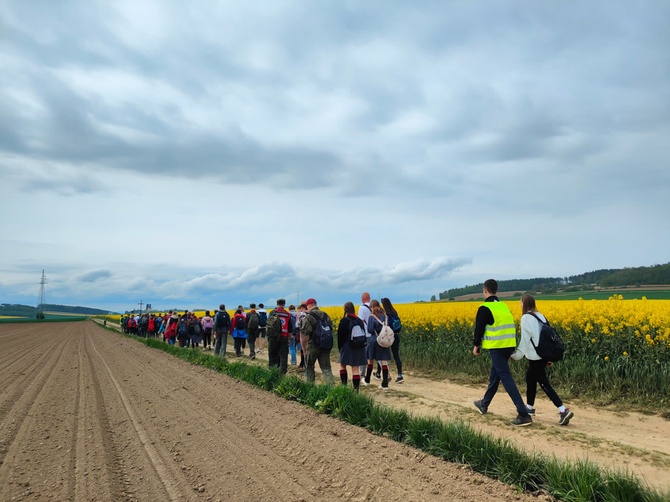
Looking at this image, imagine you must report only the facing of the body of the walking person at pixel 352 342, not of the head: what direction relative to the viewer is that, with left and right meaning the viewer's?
facing away from the viewer and to the left of the viewer

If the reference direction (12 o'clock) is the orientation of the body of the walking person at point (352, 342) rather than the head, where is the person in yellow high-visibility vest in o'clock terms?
The person in yellow high-visibility vest is roughly at 6 o'clock from the walking person.

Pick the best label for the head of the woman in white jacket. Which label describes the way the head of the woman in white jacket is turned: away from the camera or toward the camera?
away from the camera

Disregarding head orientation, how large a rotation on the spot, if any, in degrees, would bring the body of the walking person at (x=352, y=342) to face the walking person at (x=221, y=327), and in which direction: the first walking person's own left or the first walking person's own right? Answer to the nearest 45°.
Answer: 0° — they already face them

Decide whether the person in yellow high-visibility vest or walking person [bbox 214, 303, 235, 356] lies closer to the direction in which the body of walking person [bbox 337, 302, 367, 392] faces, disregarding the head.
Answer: the walking person

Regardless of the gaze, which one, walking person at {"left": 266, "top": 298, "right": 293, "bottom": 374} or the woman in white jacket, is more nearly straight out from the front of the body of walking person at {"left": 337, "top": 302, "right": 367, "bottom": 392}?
the walking person

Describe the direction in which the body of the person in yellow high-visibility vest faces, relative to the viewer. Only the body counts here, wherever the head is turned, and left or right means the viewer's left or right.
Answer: facing away from the viewer and to the left of the viewer

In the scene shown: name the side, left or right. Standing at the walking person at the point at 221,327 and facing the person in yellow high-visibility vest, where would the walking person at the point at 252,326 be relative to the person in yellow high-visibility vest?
left
